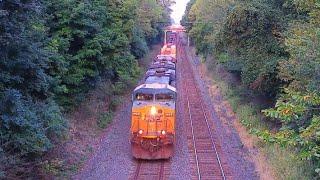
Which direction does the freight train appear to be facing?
toward the camera

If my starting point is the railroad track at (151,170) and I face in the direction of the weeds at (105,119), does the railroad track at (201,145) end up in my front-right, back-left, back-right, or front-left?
front-right
